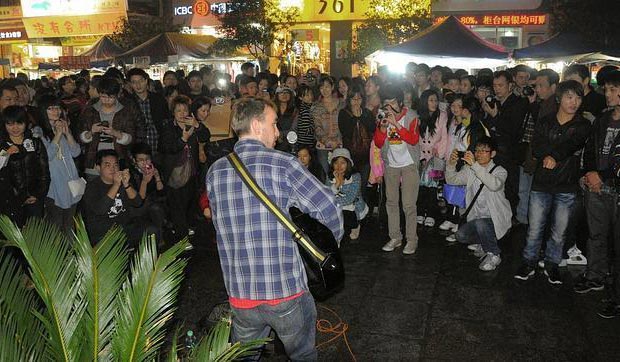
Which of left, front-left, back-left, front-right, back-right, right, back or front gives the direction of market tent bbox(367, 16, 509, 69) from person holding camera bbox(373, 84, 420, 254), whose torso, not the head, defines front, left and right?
back-right

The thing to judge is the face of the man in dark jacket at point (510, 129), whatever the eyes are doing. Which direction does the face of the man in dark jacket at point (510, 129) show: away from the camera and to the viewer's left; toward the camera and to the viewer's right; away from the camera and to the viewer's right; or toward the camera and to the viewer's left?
toward the camera and to the viewer's left

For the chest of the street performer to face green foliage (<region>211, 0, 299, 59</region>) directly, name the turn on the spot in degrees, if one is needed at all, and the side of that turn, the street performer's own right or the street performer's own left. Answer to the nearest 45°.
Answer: approximately 45° to the street performer's own left

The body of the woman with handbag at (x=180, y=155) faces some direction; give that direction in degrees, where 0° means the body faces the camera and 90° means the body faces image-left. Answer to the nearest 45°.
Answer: approximately 315°
